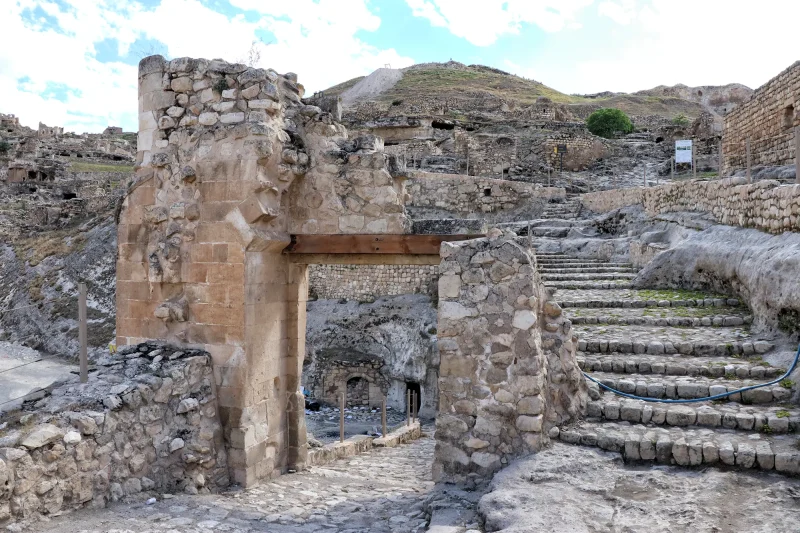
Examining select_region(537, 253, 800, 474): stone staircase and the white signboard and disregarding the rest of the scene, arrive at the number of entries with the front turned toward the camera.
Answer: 2

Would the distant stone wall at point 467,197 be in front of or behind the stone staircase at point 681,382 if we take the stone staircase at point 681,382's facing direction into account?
behind

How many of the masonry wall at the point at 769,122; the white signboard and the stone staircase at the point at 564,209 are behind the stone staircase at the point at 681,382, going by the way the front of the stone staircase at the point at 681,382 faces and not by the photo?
3

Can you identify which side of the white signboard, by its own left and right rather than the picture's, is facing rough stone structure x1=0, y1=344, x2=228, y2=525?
front

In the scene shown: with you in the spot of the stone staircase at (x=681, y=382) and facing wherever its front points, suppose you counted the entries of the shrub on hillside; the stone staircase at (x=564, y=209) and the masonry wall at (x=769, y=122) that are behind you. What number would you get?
3

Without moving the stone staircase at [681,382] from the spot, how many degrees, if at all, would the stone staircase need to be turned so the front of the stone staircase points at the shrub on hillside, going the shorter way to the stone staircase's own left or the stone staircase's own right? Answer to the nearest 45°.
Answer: approximately 180°

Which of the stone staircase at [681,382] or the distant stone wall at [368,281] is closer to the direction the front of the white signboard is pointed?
the stone staircase

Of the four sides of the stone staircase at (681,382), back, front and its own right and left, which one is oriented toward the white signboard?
back

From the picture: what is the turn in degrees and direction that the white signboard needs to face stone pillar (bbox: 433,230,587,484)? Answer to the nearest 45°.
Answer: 0° — it already faces it

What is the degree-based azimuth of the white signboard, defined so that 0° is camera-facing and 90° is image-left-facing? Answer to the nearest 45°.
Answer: approximately 0°

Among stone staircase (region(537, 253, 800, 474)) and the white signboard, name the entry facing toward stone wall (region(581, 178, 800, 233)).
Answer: the white signboard

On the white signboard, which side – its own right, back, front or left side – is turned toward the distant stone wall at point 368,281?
right

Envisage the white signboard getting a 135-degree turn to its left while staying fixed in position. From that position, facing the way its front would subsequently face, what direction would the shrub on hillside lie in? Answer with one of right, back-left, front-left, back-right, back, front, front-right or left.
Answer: front-left
